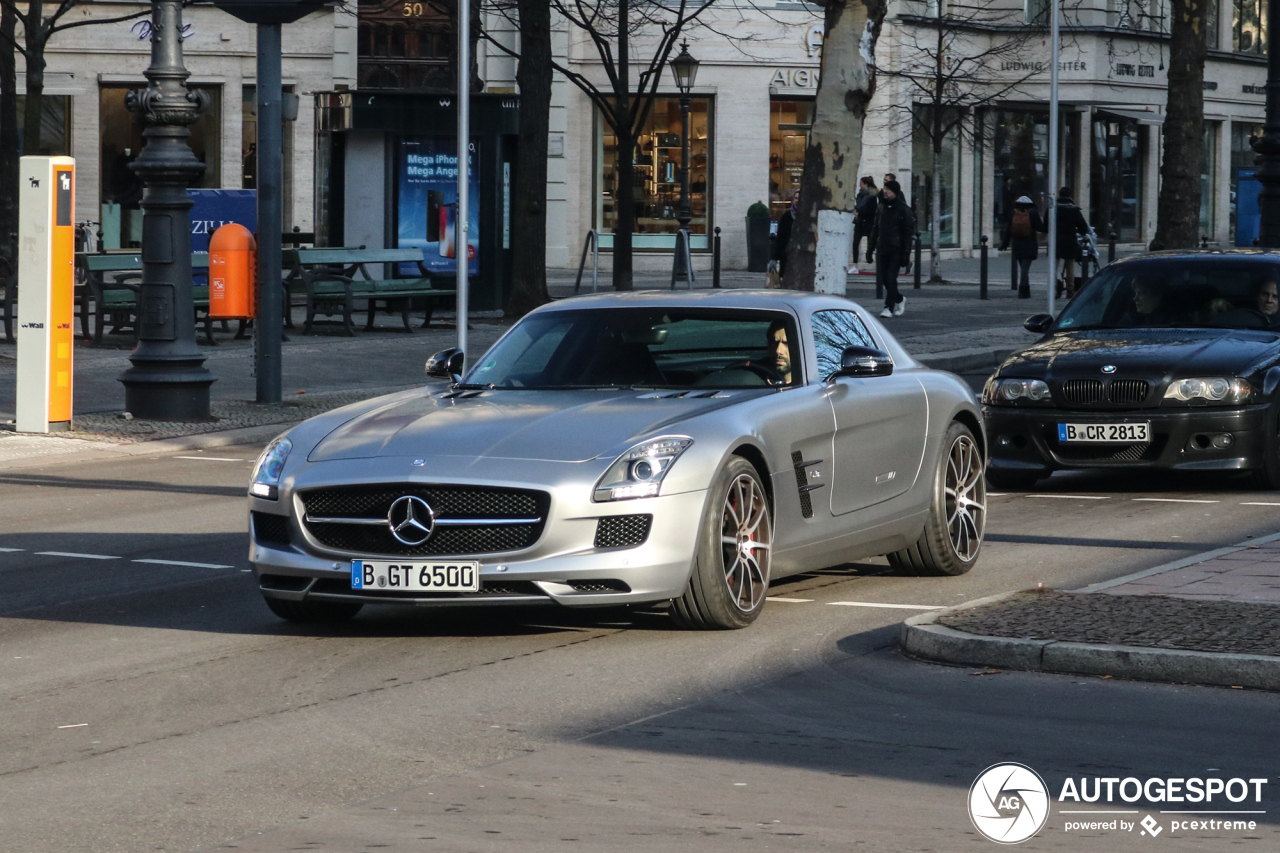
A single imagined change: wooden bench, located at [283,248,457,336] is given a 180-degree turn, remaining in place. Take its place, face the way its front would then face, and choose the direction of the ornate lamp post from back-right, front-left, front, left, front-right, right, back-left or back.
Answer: back-left

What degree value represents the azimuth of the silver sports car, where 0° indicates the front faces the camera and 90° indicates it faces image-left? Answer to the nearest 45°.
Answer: approximately 45°

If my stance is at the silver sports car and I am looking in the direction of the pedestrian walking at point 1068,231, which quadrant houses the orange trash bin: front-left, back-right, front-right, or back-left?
front-left

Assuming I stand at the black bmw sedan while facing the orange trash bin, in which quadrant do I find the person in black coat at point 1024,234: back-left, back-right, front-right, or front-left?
front-right

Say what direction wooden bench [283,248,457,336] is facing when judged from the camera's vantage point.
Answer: facing the viewer and to the right of the viewer

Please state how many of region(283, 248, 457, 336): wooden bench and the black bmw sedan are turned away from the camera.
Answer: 0

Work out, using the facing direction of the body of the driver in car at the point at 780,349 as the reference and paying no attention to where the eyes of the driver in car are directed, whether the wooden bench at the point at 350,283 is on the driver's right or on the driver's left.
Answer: on the driver's right

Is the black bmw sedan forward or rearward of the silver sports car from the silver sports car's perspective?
rearward

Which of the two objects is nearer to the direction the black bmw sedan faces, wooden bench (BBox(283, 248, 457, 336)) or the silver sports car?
the silver sports car

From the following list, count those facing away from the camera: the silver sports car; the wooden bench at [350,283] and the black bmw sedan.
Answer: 0

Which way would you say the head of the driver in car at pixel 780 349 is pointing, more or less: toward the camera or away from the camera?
toward the camera

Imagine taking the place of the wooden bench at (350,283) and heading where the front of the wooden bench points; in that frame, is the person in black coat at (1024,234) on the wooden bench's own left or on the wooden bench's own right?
on the wooden bench's own left

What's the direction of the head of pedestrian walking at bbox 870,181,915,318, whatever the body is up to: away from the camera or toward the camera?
toward the camera

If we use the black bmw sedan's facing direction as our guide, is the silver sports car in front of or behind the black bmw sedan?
in front

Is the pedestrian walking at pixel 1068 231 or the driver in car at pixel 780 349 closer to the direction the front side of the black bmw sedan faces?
the driver in car
